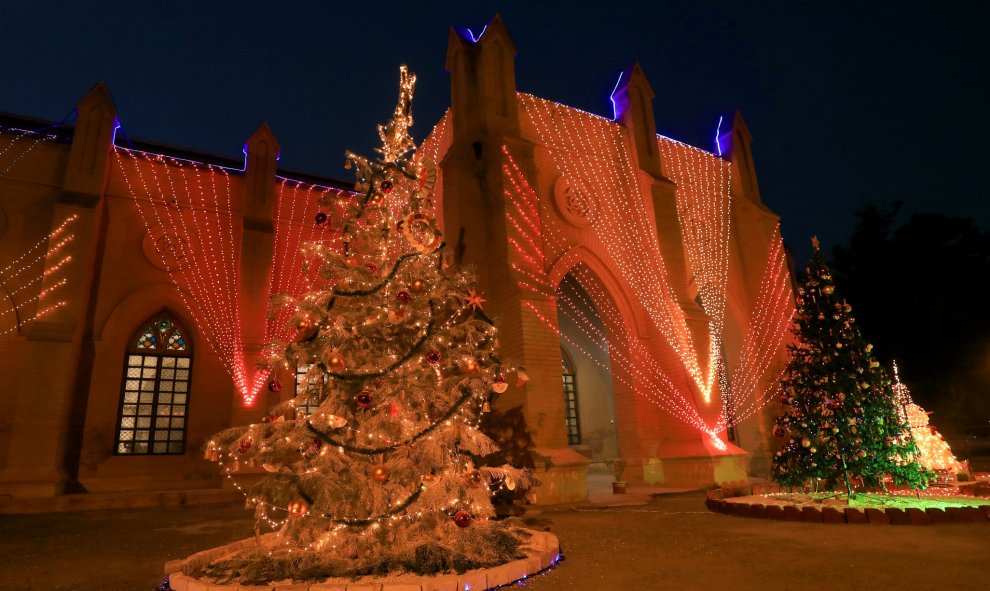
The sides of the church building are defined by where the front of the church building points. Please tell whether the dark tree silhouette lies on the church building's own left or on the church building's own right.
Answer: on the church building's own left

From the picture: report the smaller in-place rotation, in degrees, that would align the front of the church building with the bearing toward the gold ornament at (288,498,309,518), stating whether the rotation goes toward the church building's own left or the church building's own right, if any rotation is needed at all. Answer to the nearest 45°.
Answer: approximately 45° to the church building's own right

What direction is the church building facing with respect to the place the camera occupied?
facing the viewer and to the right of the viewer

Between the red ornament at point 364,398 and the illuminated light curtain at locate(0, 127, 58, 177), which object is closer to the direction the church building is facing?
the red ornament

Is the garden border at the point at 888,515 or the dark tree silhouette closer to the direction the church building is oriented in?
the garden border

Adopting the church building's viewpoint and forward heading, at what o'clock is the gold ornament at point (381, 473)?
The gold ornament is roughly at 1 o'clock from the church building.

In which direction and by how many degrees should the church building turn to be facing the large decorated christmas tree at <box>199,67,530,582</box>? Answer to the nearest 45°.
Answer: approximately 45° to its right

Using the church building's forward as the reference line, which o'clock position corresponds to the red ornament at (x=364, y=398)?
The red ornament is roughly at 1 o'clock from the church building.

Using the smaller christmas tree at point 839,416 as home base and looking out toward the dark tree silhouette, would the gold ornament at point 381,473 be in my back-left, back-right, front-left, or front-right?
back-left

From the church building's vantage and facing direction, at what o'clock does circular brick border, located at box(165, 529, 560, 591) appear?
The circular brick border is roughly at 1 o'clock from the church building.

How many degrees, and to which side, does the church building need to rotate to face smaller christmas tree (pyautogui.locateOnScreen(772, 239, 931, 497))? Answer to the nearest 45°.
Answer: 0° — it already faces it
